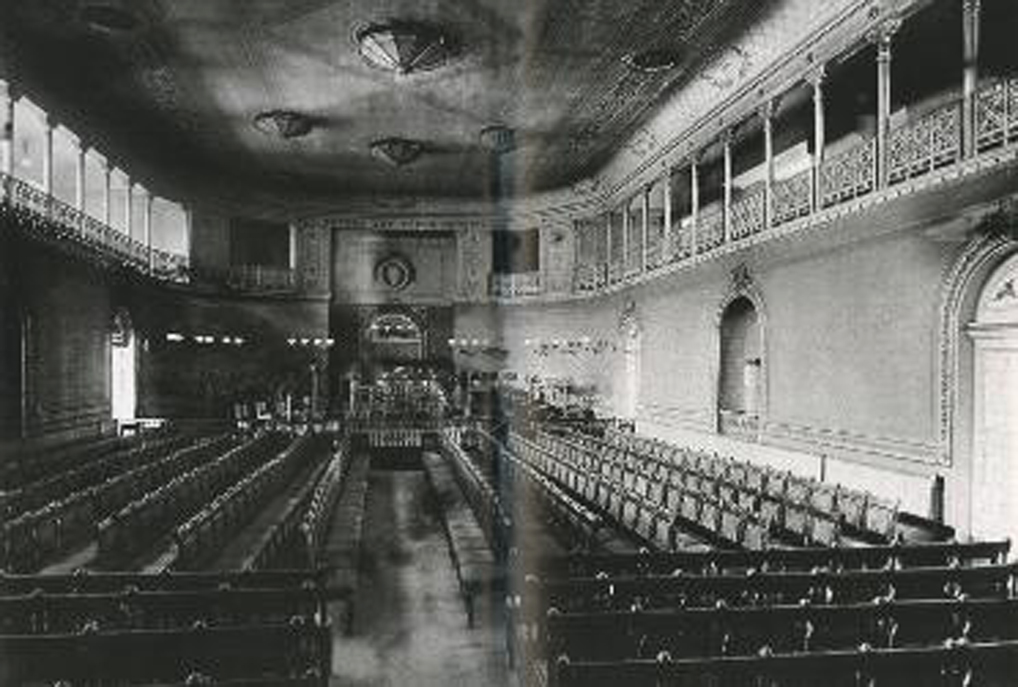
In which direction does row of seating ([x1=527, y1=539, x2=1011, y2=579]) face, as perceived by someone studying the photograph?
facing away from the viewer

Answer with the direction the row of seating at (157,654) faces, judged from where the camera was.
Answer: facing away from the viewer

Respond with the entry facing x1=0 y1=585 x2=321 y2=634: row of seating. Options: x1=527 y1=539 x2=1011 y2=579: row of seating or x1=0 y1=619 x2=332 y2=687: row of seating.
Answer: x1=0 y1=619 x2=332 y2=687: row of seating

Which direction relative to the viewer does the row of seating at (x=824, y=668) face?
away from the camera

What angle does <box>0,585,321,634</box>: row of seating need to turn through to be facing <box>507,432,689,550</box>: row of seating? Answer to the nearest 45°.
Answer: approximately 45° to its right

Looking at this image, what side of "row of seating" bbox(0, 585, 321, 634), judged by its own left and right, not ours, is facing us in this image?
back

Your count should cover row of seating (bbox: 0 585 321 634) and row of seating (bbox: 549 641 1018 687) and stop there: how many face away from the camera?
2
